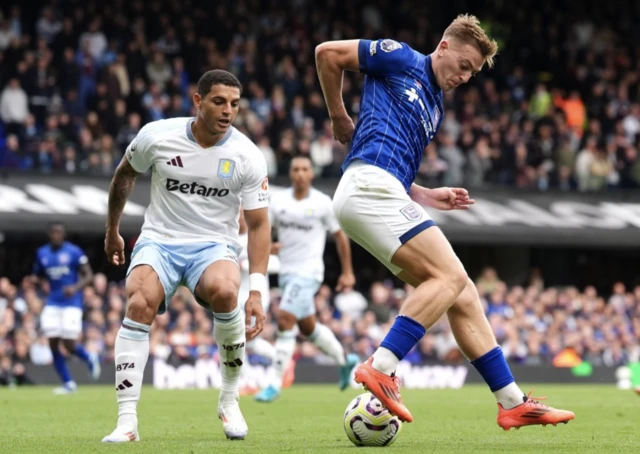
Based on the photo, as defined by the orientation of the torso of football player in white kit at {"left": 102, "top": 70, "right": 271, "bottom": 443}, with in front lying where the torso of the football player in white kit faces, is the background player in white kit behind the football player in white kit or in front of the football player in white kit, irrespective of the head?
behind

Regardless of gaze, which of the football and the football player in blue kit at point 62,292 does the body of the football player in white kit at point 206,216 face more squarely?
the football

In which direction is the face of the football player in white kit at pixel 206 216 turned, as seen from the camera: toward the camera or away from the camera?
toward the camera

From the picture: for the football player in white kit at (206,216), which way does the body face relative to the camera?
toward the camera

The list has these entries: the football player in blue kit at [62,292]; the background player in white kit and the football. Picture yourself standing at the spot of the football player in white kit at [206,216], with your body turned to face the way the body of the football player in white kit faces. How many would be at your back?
2

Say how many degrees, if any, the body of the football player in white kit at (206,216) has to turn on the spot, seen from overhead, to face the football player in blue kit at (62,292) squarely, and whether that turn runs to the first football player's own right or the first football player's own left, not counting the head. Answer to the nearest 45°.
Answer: approximately 180°

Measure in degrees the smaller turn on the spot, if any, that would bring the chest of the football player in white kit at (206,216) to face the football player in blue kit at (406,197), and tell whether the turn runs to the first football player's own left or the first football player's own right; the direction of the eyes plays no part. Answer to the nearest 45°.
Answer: approximately 45° to the first football player's own left

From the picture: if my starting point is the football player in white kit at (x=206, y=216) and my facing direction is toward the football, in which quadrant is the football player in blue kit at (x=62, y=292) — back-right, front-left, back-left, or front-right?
back-left

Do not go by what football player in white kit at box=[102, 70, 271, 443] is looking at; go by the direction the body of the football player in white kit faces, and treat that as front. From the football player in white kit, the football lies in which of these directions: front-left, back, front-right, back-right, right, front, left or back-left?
front-left
